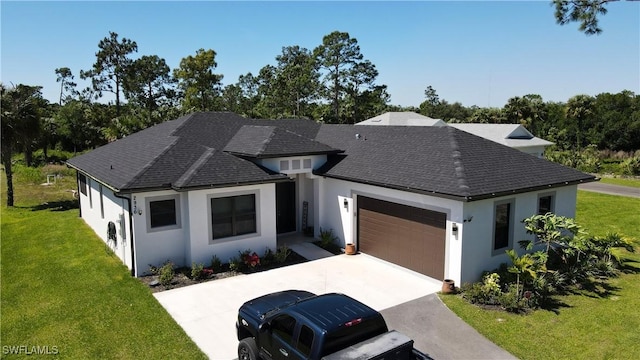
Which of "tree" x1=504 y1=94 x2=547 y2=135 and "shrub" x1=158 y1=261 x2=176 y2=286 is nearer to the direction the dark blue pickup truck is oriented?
the shrub

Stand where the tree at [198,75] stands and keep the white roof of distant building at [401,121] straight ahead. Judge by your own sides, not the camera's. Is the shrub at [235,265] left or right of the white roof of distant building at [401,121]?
right

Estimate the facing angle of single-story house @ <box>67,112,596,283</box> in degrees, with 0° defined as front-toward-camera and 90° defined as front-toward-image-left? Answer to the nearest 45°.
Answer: approximately 315°

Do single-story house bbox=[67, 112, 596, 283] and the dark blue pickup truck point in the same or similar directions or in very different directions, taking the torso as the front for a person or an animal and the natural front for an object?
very different directions

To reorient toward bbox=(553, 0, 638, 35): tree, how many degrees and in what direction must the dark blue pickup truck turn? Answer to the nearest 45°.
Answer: approximately 90° to its right

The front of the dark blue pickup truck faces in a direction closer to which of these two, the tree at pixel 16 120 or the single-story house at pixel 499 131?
the tree

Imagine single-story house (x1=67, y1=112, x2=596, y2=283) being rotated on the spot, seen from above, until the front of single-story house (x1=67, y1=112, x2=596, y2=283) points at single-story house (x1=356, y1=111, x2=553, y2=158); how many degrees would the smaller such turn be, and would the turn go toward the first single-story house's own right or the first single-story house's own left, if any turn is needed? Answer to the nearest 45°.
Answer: approximately 90° to the first single-story house's own left

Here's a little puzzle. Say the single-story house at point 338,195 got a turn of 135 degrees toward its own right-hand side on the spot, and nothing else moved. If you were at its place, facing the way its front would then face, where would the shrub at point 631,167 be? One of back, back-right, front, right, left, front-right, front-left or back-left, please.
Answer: back-right

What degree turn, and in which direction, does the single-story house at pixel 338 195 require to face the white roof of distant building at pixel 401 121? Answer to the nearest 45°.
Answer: approximately 135° to its left

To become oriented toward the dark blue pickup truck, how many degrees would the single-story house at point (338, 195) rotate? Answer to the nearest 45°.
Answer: approximately 45° to its right

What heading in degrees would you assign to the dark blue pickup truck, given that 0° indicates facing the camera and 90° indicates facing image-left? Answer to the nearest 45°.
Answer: approximately 135°
